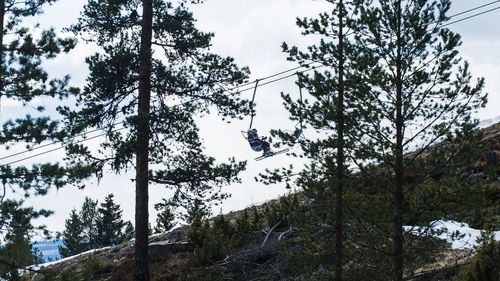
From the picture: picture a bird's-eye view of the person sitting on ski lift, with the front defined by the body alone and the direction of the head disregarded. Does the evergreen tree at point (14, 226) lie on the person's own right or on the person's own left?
on the person's own right

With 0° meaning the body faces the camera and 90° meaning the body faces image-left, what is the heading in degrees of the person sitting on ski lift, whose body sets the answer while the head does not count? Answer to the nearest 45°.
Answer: approximately 270°
